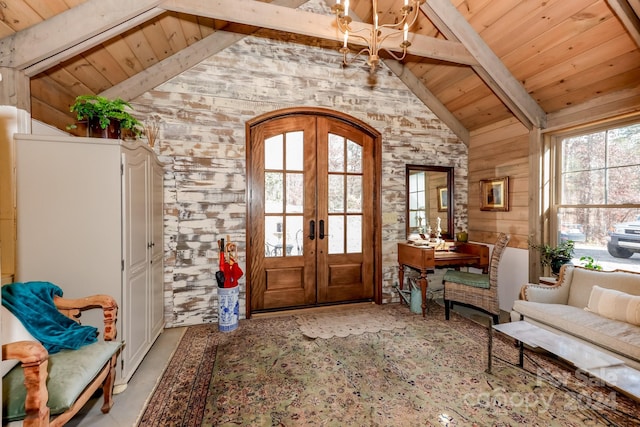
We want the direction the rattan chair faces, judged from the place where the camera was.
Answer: facing to the left of the viewer

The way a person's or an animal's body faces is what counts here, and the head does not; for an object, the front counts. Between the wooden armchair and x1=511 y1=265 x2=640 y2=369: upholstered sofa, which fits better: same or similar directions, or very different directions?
very different directions

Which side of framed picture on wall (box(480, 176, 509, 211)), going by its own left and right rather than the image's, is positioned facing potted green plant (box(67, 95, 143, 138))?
front

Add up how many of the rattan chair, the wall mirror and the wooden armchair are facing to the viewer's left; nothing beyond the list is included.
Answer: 1

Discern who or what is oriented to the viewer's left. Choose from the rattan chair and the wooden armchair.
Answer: the rattan chair

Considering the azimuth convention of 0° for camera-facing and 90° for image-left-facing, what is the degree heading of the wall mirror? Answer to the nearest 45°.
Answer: approximately 0°

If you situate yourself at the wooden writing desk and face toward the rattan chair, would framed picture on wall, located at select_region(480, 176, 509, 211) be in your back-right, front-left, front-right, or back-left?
front-left

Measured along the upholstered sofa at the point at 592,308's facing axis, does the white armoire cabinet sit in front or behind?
in front

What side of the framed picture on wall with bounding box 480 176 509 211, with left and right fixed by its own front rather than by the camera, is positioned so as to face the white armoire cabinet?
front
